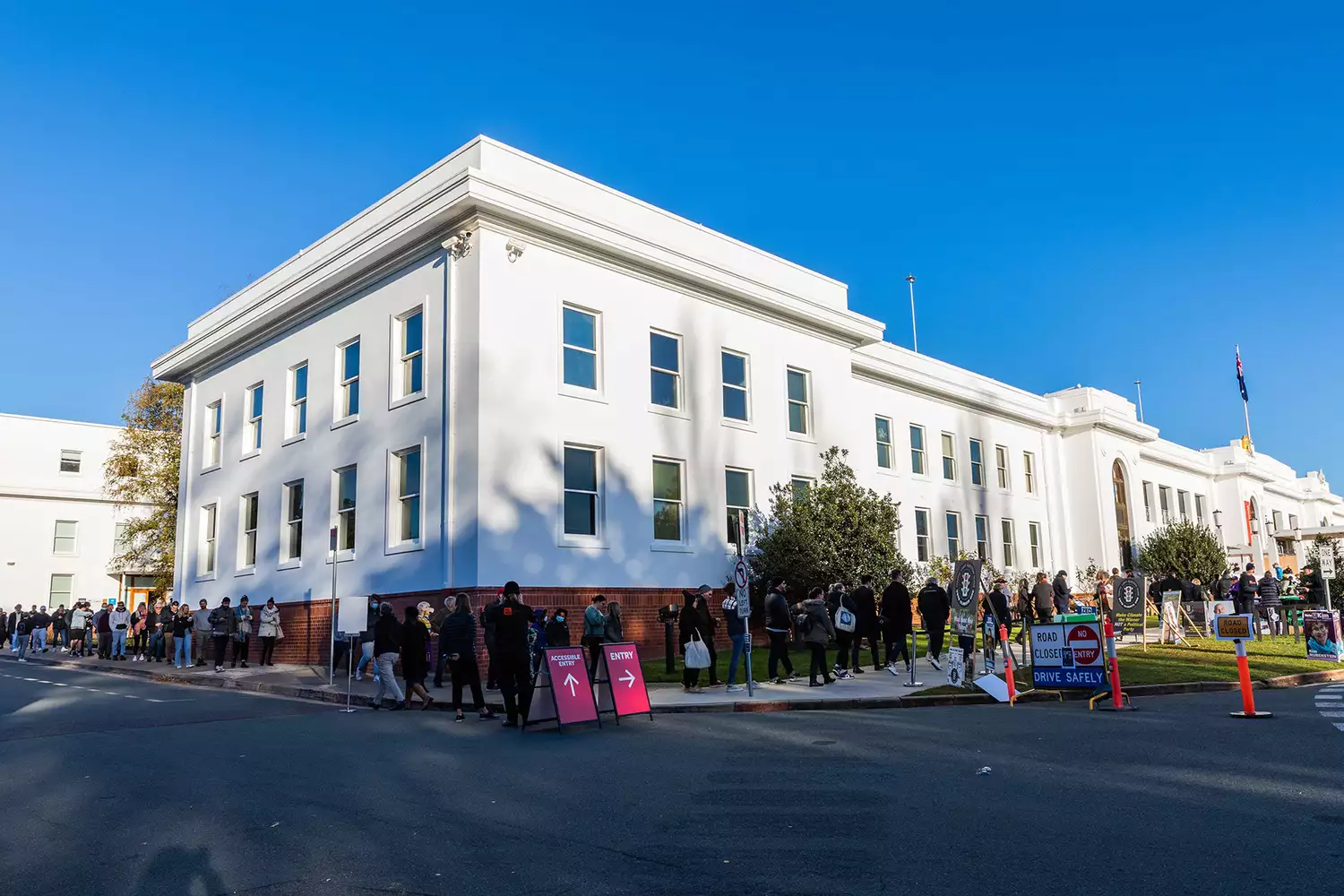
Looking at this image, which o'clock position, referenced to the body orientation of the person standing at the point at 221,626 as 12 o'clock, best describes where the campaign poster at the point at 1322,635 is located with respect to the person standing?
The campaign poster is roughly at 10 o'clock from the person standing.

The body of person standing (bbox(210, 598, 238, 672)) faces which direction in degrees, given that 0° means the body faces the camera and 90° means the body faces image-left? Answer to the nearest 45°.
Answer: approximately 0°

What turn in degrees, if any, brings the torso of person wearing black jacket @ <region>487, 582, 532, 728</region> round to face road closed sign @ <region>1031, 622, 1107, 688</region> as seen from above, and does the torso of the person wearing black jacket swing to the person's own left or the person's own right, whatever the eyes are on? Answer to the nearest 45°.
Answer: approximately 90° to the person's own right

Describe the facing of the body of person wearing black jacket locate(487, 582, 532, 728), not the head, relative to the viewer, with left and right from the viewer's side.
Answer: facing away from the viewer

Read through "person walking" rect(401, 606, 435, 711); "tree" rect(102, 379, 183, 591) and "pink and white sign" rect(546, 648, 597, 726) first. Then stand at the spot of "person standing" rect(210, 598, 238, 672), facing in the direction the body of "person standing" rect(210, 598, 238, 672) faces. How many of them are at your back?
1

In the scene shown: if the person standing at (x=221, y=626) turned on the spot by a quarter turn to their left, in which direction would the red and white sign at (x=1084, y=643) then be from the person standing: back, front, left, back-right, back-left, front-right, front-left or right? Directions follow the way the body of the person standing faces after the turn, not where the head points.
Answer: front-right

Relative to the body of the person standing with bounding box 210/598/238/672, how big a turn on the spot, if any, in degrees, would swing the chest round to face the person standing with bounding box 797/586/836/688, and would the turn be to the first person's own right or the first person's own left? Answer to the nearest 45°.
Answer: approximately 45° to the first person's own left

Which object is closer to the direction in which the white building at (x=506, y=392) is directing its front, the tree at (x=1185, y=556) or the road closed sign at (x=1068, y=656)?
the road closed sign

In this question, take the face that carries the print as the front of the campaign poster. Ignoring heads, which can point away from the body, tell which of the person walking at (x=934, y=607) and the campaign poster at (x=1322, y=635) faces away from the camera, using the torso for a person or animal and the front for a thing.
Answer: the person walking

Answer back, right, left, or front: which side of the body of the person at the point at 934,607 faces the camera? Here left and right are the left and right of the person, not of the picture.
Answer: back

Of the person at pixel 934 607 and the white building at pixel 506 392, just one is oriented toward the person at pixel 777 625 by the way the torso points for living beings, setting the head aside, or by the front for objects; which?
the white building
